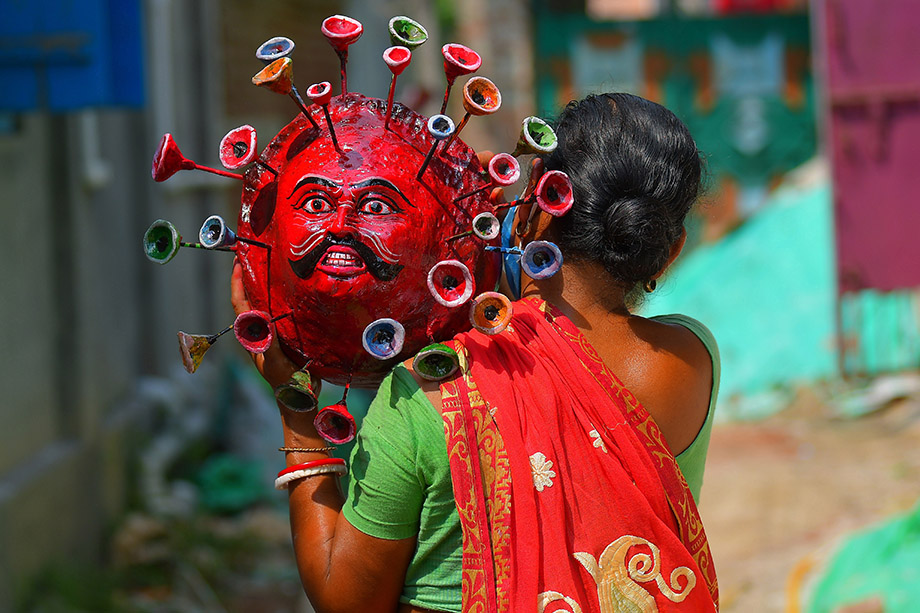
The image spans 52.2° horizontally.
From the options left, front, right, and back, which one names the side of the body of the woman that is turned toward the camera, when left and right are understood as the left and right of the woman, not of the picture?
back
